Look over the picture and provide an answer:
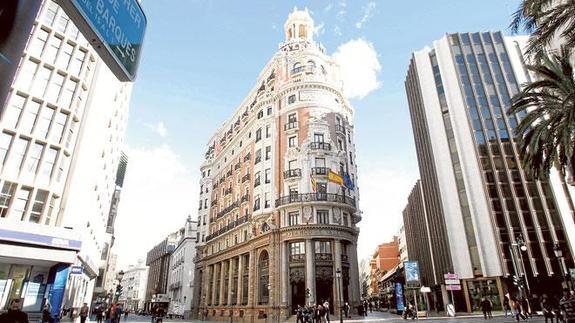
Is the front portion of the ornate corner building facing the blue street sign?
yes

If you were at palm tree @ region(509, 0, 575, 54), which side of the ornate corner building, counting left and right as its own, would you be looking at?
front

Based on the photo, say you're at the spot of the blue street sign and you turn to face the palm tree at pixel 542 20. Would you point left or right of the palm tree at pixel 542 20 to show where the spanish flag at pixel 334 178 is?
left

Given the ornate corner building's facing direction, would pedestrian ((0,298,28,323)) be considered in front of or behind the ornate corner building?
in front

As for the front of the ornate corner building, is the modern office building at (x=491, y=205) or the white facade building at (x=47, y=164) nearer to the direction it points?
the white facade building

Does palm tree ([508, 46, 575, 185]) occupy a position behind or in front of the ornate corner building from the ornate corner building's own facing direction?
in front

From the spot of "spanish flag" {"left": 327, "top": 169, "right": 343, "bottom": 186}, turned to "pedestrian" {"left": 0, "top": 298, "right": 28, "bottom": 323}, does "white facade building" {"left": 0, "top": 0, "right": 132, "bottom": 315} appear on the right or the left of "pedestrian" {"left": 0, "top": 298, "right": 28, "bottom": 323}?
right

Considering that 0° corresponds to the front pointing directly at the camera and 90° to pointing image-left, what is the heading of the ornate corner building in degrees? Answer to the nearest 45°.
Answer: approximately 0°

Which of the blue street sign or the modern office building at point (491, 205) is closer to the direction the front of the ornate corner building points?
the blue street sign

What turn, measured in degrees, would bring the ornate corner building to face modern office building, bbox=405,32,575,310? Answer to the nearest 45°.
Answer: approximately 90° to its left
